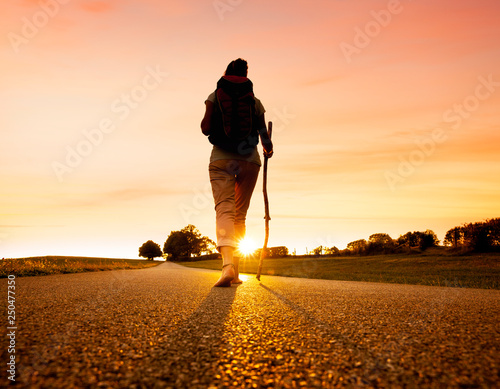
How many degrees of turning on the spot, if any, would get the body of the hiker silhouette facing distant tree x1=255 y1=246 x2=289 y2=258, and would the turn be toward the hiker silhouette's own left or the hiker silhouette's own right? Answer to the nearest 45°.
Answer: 0° — they already face it

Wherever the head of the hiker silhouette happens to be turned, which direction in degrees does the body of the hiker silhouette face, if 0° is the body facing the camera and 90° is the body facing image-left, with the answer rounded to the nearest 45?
approximately 180°

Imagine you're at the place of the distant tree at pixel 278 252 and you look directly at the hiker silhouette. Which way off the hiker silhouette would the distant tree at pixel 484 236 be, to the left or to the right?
left

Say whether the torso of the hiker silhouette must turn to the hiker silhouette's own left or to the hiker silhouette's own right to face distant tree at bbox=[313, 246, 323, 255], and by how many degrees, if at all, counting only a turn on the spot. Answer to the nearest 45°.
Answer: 0° — they already face it
